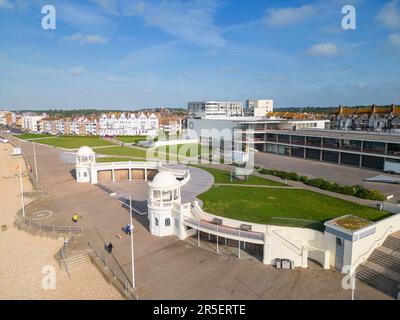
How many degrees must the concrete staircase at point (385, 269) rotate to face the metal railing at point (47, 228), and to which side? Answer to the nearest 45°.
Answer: approximately 45° to its right

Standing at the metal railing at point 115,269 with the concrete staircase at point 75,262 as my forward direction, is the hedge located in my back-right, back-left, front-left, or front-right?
back-right

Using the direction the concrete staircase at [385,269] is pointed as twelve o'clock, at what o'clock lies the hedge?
The hedge is roughly at 4 o'clock from the concrete staircase.

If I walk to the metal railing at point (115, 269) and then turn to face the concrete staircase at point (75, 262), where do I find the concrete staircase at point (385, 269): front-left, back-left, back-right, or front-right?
back-right

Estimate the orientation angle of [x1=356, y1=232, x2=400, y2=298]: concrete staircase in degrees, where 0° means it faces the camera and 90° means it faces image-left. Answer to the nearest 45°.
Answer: approximately 45°

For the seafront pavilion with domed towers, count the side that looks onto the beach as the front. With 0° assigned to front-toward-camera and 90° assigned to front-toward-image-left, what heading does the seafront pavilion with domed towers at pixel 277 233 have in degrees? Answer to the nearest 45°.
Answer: approximately 45°

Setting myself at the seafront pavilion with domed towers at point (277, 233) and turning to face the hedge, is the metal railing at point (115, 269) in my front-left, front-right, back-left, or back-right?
back-left

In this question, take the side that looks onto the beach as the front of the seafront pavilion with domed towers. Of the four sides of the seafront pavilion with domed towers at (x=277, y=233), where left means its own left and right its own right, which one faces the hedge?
back

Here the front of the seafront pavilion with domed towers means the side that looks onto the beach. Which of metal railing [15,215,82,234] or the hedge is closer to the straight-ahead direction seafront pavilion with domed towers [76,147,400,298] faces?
the metal railing
